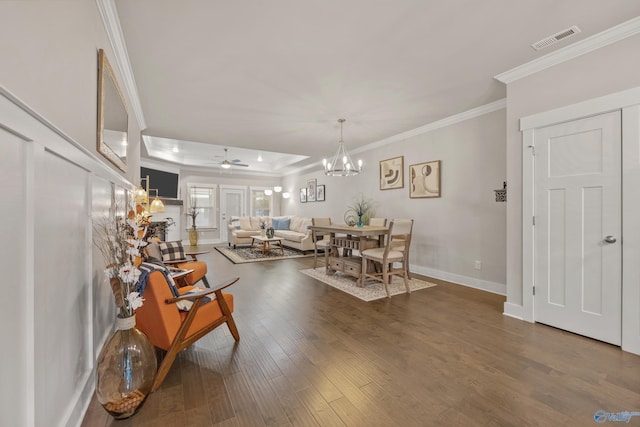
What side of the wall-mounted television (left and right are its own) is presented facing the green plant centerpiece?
front

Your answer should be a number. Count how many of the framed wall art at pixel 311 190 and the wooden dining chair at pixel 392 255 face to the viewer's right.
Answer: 0

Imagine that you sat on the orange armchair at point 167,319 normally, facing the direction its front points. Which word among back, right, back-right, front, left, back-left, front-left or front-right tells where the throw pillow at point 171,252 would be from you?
front-left

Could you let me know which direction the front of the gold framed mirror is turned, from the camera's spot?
facing to the right of the viewer

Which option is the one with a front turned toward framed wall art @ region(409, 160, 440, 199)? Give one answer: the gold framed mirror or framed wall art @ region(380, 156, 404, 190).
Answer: the gold framed mirror

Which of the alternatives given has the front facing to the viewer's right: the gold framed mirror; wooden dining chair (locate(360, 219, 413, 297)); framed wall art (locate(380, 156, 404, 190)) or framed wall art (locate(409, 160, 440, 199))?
the gold framed mirror

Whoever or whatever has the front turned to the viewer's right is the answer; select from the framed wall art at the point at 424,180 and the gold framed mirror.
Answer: the gold framed mirror

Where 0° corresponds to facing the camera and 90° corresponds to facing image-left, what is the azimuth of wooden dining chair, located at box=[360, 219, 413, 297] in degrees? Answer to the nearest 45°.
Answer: approximately 135°

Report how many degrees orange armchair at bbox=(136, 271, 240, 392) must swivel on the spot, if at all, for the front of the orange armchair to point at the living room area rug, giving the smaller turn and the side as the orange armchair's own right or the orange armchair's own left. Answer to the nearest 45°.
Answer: approximately 45° to the orange armchair's own left

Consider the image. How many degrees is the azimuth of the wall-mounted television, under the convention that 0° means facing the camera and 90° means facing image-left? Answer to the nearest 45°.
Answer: approximately 315°

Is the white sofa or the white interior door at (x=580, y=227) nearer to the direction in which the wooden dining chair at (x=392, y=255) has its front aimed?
the white sofa

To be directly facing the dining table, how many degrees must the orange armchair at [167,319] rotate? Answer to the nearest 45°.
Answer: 0° — it already faces it

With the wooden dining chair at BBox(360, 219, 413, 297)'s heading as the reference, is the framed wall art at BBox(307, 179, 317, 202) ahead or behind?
ahead

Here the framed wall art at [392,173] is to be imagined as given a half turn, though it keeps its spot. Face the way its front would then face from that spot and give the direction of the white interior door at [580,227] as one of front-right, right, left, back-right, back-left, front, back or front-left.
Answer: right
